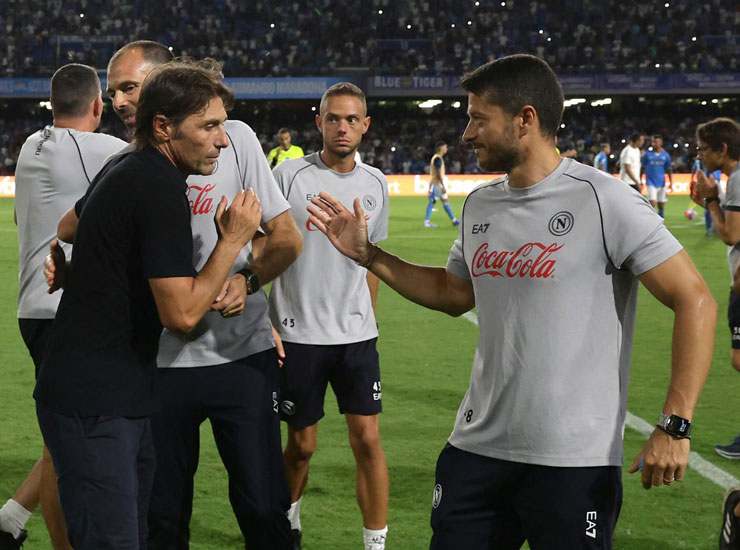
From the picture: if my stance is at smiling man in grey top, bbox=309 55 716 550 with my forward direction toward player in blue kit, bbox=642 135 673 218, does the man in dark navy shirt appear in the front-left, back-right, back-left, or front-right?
back-left

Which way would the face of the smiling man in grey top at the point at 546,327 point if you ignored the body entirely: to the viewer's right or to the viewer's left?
to the viewer's left

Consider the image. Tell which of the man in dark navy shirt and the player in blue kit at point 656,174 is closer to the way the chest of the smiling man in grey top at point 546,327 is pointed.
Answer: the man in dark navy shirt

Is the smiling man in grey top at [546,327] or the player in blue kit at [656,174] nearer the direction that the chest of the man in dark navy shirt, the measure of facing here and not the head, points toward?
the smiling man in grey top

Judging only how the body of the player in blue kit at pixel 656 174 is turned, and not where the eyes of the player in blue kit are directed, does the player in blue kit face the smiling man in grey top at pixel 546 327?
yes

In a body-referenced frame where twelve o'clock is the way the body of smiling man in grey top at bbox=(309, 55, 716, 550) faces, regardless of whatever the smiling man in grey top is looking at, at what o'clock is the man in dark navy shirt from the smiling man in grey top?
The man in dark navy shirt is roughly at 1 o'clock from the smiling man in grey top.

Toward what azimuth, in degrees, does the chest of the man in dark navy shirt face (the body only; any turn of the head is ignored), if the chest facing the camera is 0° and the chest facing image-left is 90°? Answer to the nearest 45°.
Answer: approximately 270°

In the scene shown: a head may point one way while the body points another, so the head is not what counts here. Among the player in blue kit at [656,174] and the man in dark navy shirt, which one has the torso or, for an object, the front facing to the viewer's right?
the man in dark navy shirt

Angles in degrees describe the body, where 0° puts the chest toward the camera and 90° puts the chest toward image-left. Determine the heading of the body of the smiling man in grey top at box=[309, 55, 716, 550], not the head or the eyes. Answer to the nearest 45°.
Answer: approximately 45°

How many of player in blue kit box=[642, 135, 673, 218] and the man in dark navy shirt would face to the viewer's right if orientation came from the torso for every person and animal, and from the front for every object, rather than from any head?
1
